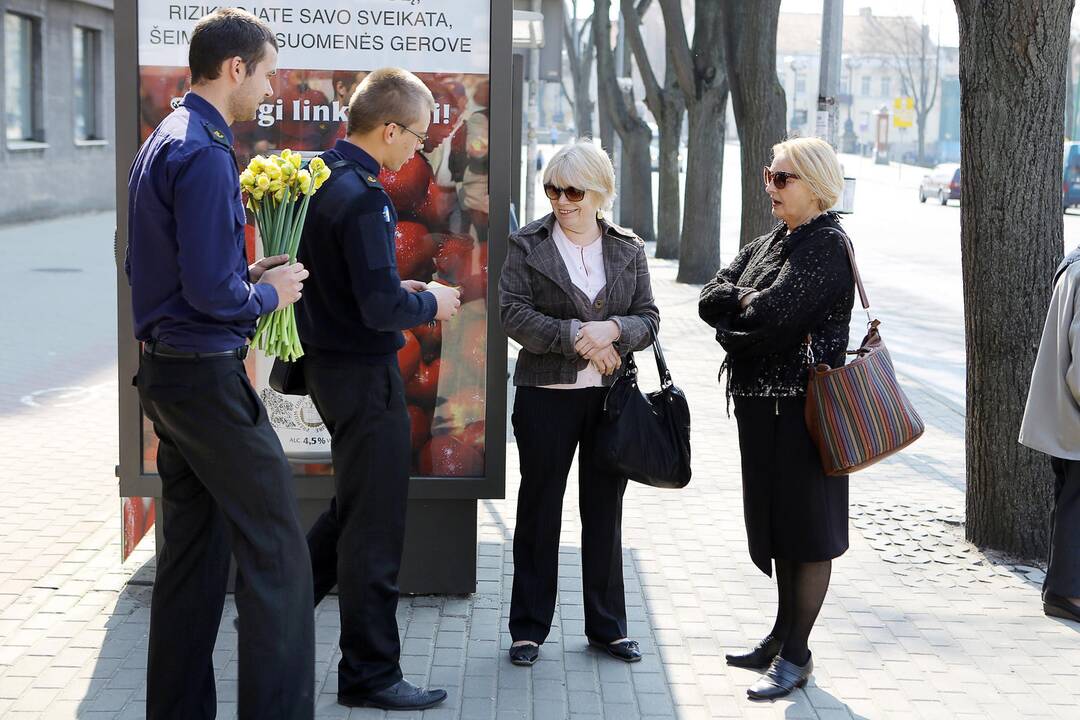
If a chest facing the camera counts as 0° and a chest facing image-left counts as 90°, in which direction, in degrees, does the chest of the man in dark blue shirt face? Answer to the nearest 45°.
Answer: approximately 225°

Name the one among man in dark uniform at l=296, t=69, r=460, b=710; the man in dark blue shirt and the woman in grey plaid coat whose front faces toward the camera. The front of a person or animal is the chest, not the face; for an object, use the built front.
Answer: the woman in grey plaid coat

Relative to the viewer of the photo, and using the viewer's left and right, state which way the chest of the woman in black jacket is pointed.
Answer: facing the viewer and to the left of the viewer

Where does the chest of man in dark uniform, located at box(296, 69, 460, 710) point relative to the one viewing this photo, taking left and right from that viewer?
facing to the right of the viewer

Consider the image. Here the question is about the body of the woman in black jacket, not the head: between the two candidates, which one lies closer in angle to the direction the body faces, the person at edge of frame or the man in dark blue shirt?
the man in dark blue shirt

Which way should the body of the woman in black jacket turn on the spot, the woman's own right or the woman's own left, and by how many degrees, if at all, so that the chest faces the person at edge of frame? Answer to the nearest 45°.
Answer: approximately 180°

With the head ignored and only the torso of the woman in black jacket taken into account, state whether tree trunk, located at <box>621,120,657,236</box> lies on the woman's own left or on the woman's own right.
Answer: on the woman's own right

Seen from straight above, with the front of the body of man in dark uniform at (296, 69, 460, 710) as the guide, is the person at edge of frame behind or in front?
in front

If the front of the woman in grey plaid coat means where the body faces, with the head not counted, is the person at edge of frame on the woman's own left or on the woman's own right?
on the woman's own left

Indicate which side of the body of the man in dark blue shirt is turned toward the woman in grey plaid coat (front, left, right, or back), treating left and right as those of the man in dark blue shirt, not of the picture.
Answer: front

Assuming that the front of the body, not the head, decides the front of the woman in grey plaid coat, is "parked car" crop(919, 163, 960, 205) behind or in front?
behind

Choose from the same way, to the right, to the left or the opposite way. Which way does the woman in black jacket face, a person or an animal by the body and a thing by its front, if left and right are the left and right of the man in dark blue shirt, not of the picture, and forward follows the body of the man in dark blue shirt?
the opposite way

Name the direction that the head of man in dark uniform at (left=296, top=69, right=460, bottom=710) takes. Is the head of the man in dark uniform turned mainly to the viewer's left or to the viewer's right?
to the viewer's right

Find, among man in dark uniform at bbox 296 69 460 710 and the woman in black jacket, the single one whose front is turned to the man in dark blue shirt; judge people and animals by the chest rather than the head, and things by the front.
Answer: the woman in black jacket
